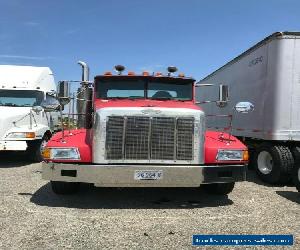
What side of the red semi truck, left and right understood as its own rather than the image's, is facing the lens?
front

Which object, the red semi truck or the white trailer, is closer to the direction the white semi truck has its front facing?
the red semi truck

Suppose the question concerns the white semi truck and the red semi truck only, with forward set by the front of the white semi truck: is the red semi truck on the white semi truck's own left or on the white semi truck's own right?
on the white semi truck's own left

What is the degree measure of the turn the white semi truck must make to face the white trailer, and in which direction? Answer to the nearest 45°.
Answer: approximately 90° to its left

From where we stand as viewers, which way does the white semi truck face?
facing the viewer and to the left of the viewer

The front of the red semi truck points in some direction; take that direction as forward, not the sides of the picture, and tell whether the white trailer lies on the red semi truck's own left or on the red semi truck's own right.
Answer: on the red semi truck's own left

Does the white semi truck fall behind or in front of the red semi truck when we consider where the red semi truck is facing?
behind

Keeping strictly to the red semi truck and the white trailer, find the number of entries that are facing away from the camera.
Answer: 0
